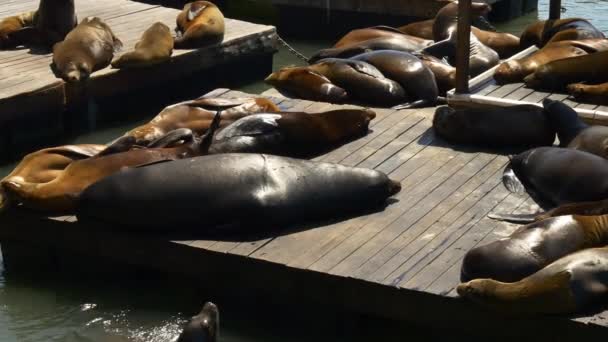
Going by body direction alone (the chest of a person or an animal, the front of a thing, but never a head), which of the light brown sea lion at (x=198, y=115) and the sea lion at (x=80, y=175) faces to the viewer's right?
the light brown sea lion

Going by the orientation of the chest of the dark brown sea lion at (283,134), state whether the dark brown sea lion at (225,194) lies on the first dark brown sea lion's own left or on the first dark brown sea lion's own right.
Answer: on the first dark brown sea lion's own right

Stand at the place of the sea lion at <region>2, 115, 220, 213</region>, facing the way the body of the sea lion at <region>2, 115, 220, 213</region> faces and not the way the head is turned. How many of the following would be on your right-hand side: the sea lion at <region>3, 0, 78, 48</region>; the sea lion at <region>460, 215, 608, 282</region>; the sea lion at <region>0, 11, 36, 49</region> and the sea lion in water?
2

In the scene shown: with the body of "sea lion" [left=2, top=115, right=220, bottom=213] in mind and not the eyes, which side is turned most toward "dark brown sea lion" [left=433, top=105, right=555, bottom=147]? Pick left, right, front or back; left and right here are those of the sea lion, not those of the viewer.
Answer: back

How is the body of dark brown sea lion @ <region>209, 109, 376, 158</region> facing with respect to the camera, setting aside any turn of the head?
to the viewer's right

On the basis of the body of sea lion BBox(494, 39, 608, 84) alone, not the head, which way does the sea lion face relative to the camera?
to the viewer's left

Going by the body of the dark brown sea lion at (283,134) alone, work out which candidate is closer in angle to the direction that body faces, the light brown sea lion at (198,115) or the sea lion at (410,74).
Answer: the sea lion

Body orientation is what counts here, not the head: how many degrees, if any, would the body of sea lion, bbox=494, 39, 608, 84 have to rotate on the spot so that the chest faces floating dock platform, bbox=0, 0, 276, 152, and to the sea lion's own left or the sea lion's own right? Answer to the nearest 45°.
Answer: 0° — it already faces it

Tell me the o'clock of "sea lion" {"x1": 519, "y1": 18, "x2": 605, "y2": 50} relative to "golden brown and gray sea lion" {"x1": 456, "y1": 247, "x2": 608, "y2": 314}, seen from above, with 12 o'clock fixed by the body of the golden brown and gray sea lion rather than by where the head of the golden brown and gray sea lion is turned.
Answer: The sea lion is roughly at 3 o'clock from the golden brown and gray sea lion.

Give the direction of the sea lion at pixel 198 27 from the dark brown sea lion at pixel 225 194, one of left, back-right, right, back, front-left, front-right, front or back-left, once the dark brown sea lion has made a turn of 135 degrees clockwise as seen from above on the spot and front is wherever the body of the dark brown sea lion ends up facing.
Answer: back-right

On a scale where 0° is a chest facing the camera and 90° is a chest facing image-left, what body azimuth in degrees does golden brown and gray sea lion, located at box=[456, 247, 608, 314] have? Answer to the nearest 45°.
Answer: approximately 90°
